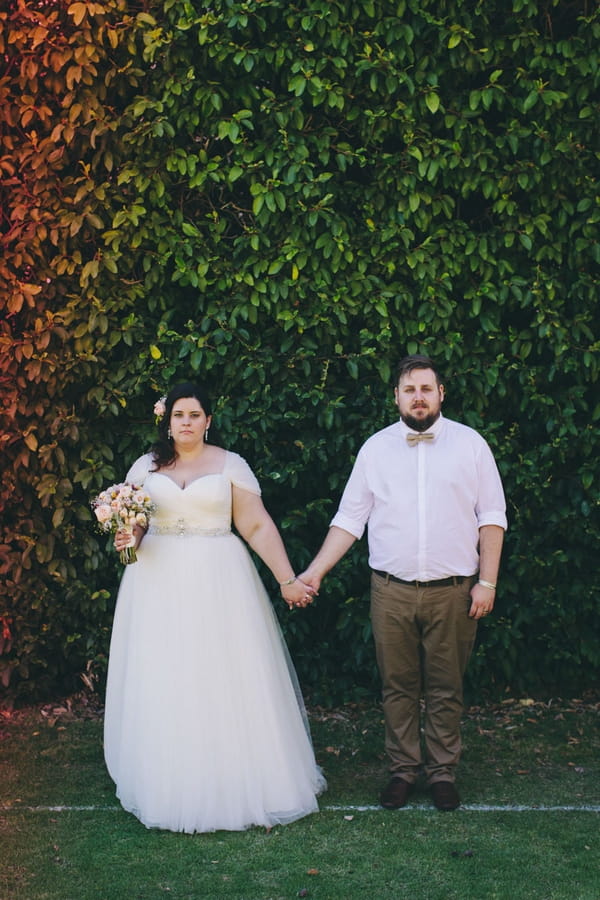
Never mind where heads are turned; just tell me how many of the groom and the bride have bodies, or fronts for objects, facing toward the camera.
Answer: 2

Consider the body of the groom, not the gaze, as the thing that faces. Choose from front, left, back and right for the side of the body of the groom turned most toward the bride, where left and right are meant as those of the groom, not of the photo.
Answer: right

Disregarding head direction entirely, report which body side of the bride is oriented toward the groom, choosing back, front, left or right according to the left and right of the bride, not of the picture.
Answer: left

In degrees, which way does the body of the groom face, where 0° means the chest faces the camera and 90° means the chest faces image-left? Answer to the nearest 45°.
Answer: approximately 0°
